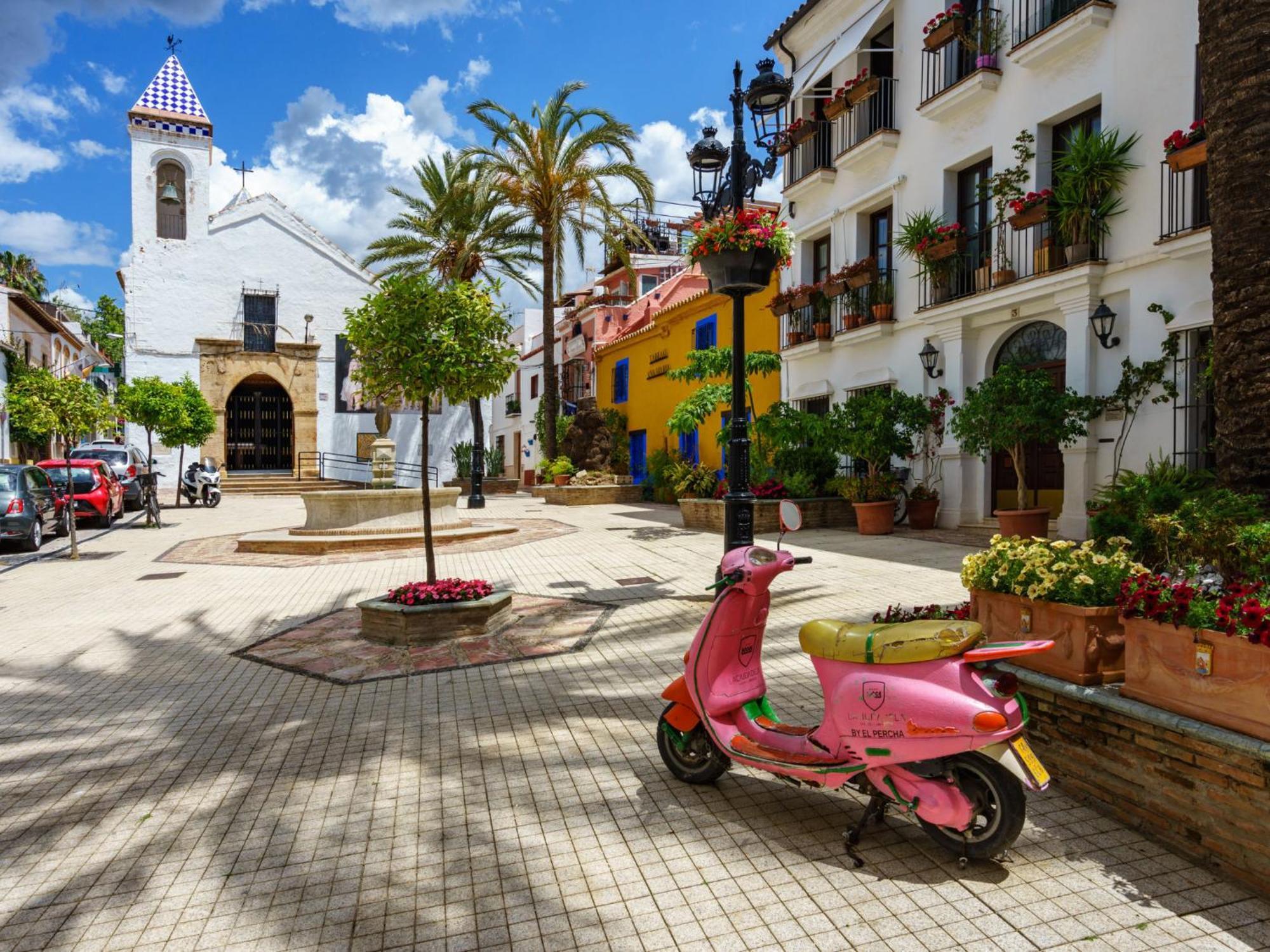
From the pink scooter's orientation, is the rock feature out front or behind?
out front

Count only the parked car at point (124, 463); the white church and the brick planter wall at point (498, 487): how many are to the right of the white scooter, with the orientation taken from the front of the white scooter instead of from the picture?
1

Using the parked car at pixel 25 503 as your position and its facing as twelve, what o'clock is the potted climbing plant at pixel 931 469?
The potted climbing plant is roughly at 3 o'clock from the parked car.

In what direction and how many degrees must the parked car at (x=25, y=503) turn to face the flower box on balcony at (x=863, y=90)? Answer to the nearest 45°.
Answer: approximately 90° to its right

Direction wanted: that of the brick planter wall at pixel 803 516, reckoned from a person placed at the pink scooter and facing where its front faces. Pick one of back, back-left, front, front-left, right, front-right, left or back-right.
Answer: front-right

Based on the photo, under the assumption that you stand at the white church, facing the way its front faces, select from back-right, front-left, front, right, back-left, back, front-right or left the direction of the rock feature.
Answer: front-left

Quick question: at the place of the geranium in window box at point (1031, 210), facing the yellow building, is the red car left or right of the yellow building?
left

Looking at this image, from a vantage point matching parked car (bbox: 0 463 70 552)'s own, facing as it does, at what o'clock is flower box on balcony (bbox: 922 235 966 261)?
The flower box on balcony is roughly at 3 o'clock from the parked car.

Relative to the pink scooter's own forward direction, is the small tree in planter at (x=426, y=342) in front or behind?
in front

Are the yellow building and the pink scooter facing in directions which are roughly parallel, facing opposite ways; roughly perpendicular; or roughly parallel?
roughly perpendicular

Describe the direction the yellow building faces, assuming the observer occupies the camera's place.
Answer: facing the viewer and to the left of the viewer

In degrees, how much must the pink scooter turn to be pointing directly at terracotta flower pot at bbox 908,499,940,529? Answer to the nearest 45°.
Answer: approximately 45° to its right

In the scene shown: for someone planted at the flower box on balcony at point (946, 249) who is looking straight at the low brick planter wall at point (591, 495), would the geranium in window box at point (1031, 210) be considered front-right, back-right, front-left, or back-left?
back-left

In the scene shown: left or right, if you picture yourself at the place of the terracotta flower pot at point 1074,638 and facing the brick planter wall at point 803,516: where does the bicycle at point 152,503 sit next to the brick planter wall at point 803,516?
left

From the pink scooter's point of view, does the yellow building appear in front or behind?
in front

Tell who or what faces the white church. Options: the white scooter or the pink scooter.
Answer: the pink scooter

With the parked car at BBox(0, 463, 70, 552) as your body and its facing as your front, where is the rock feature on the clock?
The rock feature is roughly at 1 o'clock from the parked car.
